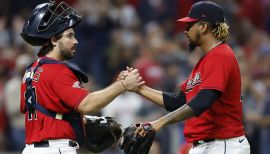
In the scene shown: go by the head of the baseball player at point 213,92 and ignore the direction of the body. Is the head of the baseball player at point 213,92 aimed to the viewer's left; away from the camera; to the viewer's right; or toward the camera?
to the viewer's left

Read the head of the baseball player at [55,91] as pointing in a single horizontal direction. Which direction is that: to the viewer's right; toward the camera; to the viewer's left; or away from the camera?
to the viewer's right

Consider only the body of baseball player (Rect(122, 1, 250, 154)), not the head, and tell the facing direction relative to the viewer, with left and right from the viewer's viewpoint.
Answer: facing to the left of the viewer

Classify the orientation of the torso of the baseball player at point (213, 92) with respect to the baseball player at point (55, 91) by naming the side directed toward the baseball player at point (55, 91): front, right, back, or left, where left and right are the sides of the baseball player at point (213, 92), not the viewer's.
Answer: front
